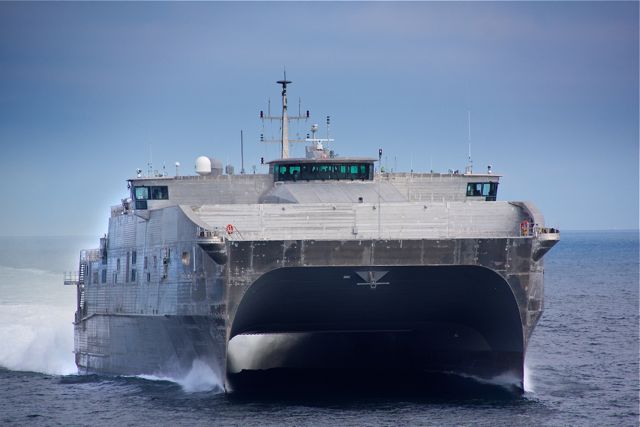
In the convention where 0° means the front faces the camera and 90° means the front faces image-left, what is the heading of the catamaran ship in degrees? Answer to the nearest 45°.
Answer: approximately 0°
